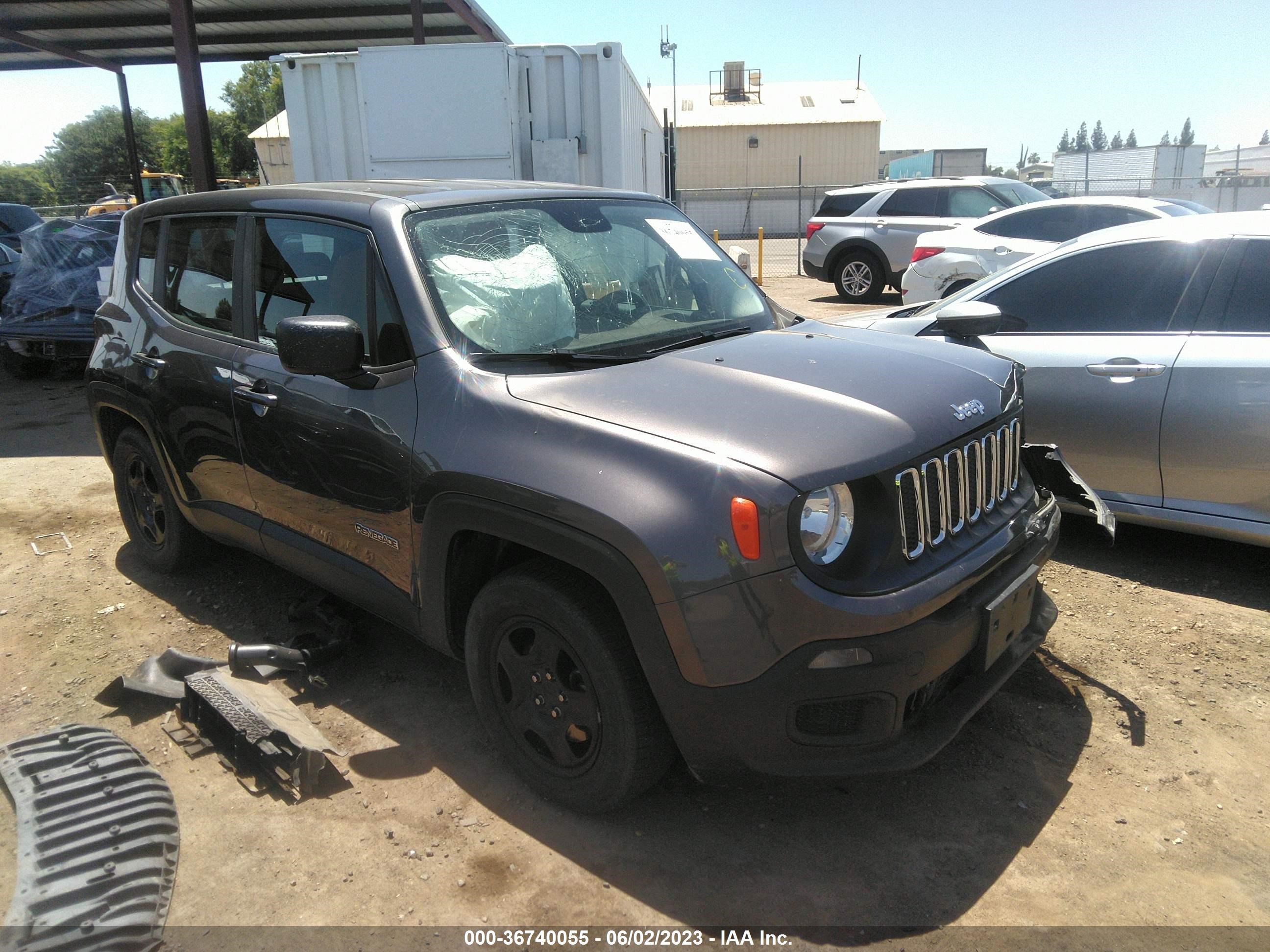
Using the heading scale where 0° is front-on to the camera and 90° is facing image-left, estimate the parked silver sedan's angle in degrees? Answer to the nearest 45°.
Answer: approximately 90°

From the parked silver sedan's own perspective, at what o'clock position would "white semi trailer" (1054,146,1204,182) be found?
The white semi trailer is roughly at 3 o'clock from the parked silver sedan.

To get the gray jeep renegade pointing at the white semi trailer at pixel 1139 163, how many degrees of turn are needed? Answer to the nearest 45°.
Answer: approximately 90° to its left

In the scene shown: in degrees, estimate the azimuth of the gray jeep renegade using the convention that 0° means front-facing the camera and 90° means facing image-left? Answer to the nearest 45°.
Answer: approximately 315°

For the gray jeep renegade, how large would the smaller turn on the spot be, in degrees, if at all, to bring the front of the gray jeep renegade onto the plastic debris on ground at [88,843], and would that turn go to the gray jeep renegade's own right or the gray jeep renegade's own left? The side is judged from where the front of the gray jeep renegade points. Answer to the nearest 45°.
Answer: approximately 135° to the gray jeep renegade's own right

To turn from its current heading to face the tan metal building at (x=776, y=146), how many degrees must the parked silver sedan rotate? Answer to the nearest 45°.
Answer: approximately 90° to its right

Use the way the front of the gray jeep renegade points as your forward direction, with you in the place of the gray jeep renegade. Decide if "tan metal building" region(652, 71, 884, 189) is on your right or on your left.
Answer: on your left

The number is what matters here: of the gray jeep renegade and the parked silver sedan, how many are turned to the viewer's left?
1

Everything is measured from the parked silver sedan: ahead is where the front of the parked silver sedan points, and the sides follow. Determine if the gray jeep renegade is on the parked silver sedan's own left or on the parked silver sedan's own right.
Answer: on the parked silver sedan's own left

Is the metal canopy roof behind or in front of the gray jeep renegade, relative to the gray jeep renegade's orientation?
behind

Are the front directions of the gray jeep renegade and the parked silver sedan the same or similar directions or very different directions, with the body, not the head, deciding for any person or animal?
very different directions
